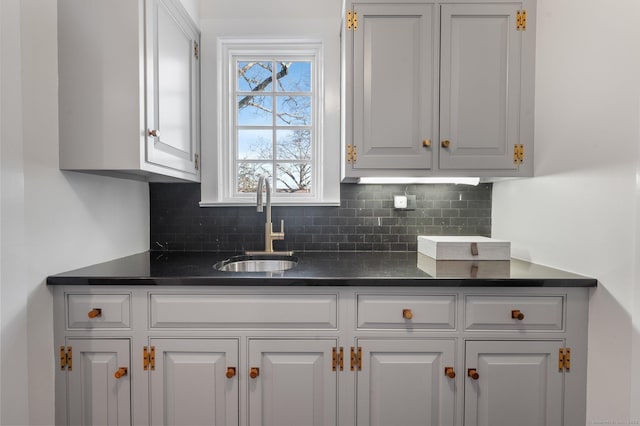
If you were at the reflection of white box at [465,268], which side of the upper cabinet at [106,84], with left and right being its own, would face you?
front

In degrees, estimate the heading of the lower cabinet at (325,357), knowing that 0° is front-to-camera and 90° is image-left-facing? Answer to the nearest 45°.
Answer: approximately 0°

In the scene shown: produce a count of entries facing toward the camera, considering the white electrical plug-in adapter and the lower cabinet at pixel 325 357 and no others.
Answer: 2

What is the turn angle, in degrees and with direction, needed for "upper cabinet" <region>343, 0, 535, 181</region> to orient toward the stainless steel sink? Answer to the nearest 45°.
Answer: approximately 90° to its right

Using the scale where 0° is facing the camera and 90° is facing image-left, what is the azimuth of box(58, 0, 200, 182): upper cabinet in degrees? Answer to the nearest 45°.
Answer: approximately 315°

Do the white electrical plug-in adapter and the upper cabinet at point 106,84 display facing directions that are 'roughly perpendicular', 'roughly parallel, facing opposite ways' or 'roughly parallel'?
roughly perpendicular

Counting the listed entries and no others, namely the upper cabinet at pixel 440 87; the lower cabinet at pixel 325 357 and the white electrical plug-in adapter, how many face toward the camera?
3

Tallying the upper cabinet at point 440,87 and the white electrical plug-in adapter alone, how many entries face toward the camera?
2

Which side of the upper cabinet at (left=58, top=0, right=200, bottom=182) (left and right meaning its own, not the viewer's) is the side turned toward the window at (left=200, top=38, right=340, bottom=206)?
front

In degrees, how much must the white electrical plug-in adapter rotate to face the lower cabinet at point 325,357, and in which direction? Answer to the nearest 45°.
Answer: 0° — it already faces it

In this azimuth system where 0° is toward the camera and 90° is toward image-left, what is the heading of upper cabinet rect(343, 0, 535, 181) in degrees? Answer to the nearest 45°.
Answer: approximately 0°
